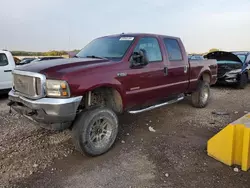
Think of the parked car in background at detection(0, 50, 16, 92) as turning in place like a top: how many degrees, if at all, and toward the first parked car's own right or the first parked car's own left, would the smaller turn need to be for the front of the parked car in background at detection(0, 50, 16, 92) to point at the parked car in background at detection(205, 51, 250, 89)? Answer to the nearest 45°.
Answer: approximately 180°

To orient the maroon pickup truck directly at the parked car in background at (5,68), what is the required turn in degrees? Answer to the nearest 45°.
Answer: approximately 90° to its right

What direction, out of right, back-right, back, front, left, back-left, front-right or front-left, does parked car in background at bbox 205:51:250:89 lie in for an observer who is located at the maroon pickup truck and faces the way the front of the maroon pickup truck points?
back

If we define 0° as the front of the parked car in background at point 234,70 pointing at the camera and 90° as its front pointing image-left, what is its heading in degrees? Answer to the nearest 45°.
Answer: approximately 45°

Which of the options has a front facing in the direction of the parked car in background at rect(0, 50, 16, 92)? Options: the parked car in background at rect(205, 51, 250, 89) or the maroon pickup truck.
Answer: the parked car in background at rect(205, 51, 250, 89)

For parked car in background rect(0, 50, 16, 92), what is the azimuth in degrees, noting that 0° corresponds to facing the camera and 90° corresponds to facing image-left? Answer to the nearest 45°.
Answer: approximately 90°

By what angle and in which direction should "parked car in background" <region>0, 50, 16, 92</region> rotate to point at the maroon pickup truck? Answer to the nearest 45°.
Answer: approximately 90° to its left
